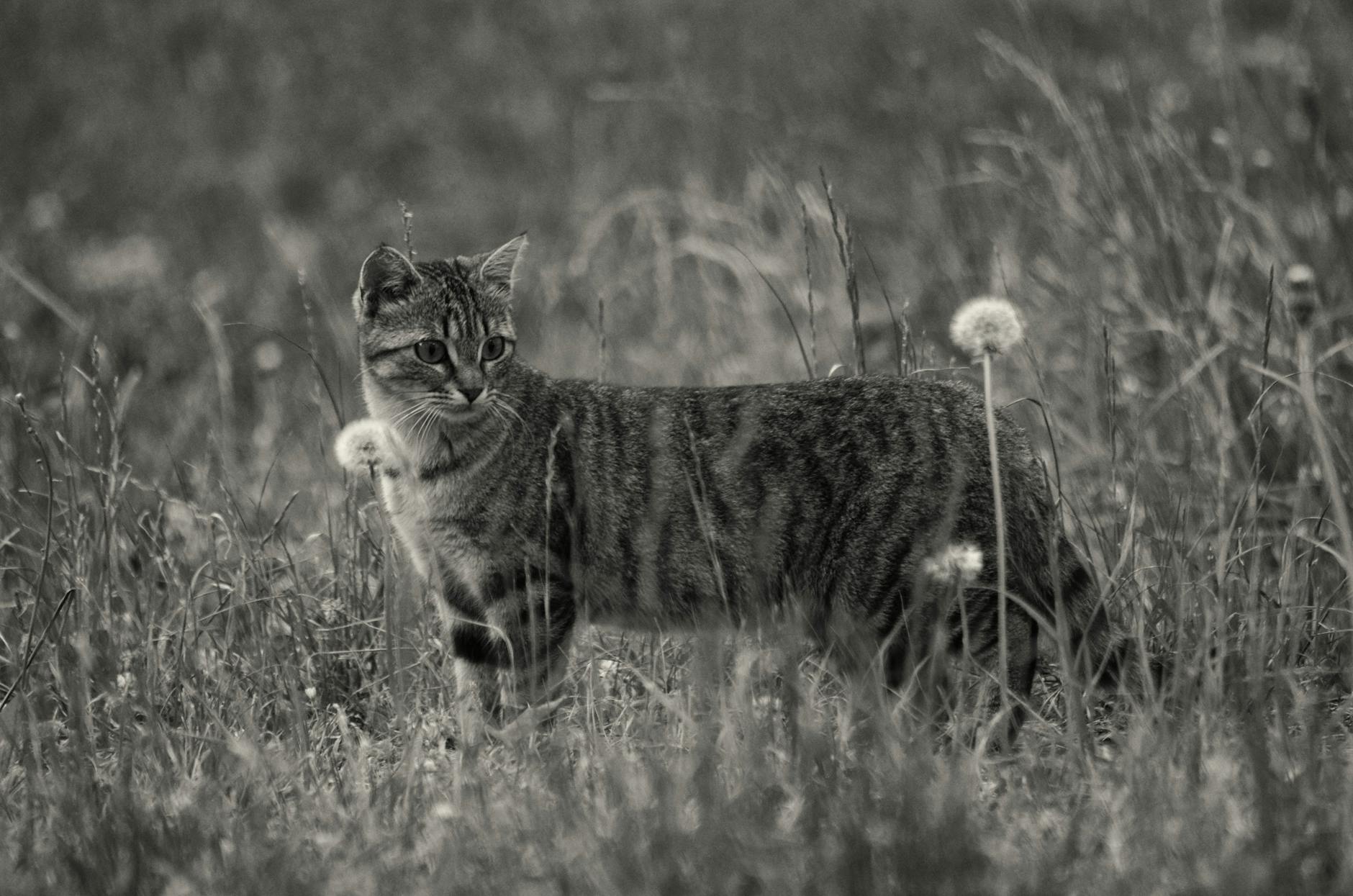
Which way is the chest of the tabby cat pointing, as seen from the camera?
to the viewer's left
